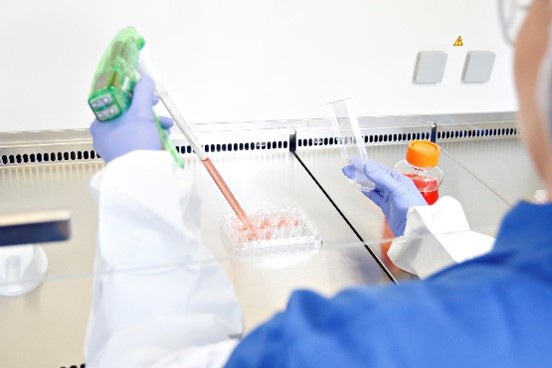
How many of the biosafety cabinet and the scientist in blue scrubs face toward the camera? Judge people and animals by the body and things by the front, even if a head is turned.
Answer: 1

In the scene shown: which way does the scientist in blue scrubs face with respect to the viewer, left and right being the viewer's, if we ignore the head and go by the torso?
facing away from the viewer and to the left of the viewer

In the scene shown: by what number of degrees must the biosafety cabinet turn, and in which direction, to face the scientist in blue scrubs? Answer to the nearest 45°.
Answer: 0° — it already faces them
